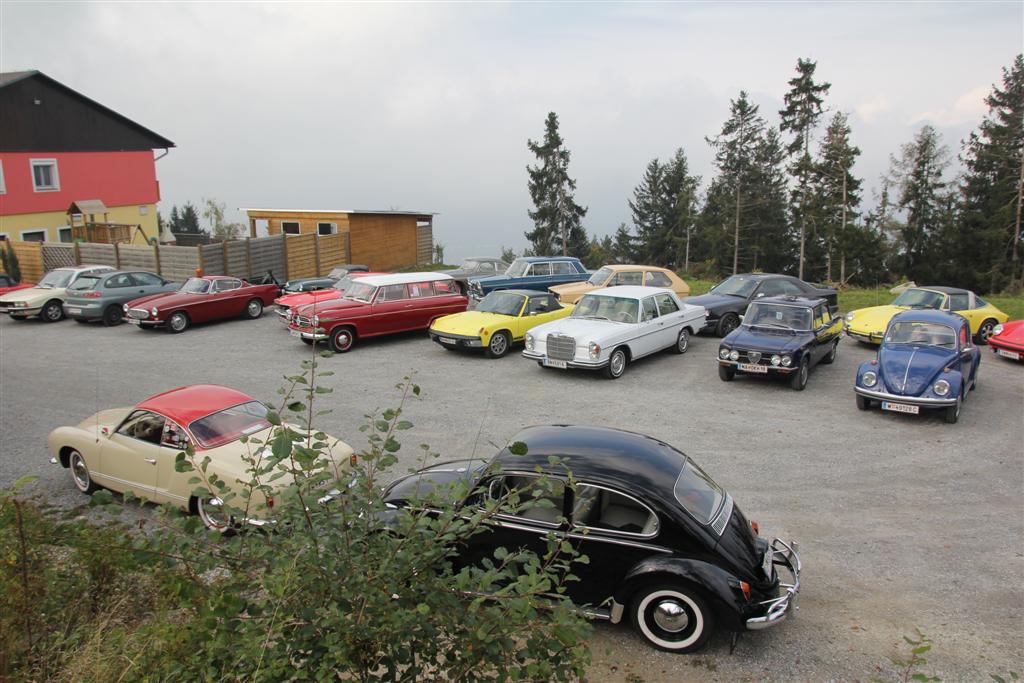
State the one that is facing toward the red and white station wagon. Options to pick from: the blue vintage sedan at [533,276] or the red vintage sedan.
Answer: the blue vintage sedan

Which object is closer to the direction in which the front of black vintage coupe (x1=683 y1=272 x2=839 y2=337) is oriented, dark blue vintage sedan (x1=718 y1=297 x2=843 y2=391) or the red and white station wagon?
the red and white station wagon

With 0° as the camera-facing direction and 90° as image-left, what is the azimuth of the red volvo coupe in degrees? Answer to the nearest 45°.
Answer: approximately 45°

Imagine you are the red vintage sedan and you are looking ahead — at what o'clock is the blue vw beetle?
The blue vw beetle is roughly at 9 o'clock from the red vintage sedan.

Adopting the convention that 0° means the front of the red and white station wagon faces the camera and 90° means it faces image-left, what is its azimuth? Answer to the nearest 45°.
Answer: approximately 45°

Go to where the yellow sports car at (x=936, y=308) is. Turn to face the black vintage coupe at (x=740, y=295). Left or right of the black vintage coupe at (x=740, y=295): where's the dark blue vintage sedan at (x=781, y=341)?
left

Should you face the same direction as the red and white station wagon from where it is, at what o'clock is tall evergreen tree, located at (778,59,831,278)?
The tall evergreen tree is roughly at 6 o'clock from the red and white station wagon.

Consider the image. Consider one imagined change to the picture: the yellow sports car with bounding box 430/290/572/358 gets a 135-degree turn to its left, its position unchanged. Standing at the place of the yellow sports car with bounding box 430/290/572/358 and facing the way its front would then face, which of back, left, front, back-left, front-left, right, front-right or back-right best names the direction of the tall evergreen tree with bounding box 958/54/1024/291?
front-left

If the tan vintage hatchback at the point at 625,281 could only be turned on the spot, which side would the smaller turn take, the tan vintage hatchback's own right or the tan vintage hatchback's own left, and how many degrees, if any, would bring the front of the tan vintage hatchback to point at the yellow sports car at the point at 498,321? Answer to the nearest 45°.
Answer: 0° — it already faces it

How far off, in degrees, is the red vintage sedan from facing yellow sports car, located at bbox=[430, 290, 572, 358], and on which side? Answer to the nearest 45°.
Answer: approximately 90° to its left

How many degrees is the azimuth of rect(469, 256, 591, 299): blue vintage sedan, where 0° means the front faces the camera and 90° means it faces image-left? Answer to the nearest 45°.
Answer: approximately 45°

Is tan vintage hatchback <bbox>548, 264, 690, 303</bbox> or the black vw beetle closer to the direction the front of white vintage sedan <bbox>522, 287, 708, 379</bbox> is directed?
the black vw beetle

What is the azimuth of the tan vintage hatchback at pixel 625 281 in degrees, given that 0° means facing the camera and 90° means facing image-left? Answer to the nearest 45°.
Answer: approximately 45°
